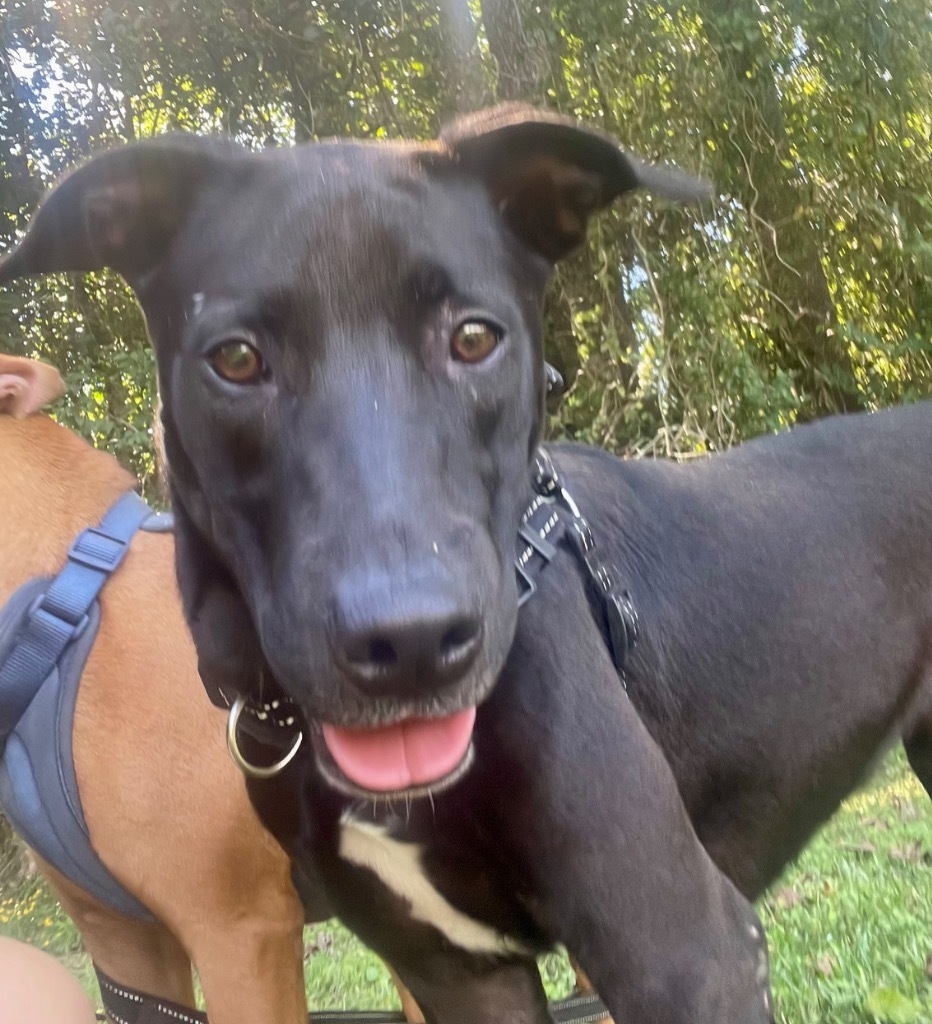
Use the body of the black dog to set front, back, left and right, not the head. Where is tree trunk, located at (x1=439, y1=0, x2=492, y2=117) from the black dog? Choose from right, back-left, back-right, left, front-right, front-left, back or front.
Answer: back-right
